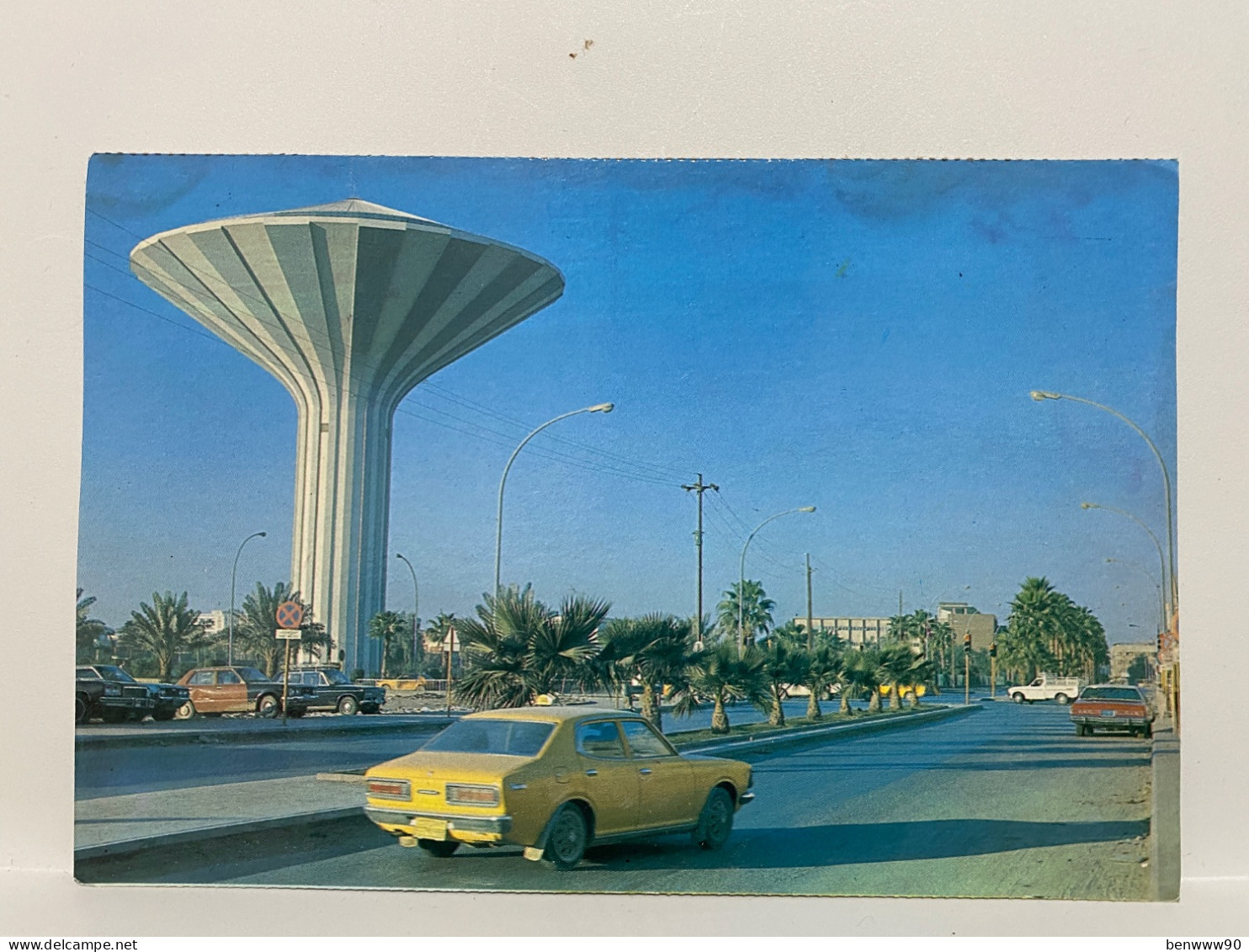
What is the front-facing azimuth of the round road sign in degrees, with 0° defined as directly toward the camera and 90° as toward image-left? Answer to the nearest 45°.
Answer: approximately 0°

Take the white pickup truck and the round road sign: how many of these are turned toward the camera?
1

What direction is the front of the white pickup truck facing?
to the viewer's left
